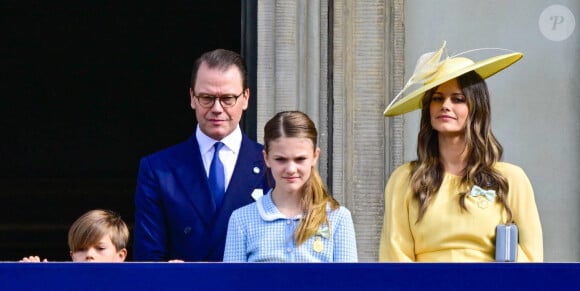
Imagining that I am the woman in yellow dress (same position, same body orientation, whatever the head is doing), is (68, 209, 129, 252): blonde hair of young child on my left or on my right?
on my right

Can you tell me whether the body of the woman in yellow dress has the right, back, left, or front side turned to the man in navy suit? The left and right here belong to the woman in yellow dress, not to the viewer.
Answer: right

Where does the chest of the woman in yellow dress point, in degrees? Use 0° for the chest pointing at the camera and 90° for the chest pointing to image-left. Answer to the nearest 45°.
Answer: approximately 0°
